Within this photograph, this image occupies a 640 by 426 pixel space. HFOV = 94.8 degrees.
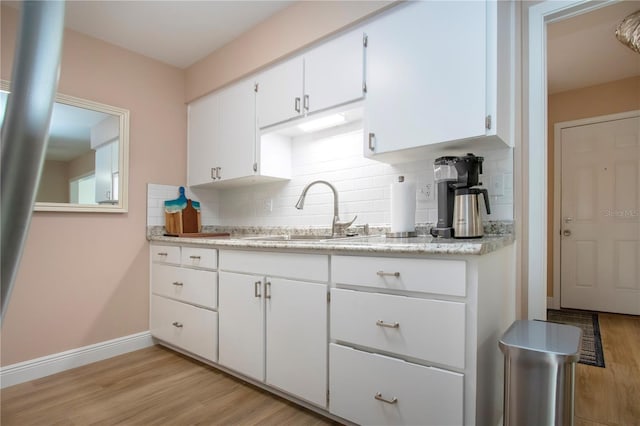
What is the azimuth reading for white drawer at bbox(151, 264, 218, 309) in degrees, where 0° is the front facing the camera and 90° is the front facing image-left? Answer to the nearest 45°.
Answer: approximately 45°

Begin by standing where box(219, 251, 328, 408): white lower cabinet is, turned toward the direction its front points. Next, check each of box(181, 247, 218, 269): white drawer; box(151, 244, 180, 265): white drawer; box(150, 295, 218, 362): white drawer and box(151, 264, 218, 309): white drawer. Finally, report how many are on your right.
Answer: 4

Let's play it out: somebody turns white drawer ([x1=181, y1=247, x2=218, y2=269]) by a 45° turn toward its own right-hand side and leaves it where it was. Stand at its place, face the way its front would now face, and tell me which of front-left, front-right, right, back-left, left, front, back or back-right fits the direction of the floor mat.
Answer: back

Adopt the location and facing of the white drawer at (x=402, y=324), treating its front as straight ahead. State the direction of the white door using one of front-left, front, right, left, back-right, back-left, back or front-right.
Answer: back

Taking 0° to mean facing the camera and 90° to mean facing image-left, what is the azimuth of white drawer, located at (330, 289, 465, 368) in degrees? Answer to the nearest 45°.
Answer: approximately 45°

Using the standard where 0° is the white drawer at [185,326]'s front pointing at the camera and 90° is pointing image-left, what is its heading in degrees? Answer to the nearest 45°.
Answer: approximately 45°

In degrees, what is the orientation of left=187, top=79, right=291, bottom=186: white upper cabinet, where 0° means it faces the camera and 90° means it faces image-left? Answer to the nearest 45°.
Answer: approximately 45°

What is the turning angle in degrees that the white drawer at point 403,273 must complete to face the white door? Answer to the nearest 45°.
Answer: approximately 180°

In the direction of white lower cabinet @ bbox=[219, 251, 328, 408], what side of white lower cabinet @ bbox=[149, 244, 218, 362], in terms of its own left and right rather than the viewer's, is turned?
left

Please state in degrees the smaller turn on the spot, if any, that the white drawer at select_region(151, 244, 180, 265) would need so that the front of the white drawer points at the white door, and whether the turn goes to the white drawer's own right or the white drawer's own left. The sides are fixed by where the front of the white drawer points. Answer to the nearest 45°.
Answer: approximately 135° to the white drawer's own left

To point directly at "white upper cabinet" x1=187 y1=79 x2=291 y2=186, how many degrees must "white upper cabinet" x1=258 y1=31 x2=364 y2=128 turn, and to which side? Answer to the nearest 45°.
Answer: approximately 90° to its right

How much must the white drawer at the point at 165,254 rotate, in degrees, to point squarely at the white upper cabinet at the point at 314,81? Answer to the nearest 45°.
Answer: approximately 90° to its left
